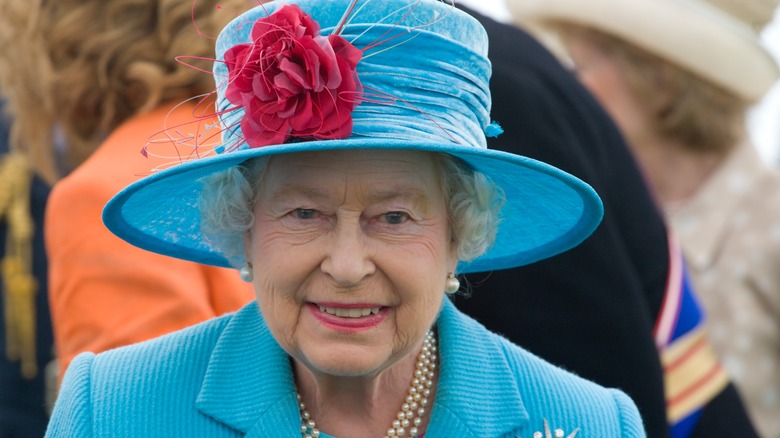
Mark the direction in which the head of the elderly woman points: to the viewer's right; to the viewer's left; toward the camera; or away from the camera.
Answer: toward the camera

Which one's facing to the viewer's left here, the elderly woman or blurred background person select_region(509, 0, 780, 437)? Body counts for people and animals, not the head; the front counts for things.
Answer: the blurred background person

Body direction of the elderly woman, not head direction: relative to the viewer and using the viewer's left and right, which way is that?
facing the viewer

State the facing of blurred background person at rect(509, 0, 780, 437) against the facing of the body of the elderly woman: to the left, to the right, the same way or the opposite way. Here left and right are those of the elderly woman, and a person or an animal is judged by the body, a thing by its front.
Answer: to the right

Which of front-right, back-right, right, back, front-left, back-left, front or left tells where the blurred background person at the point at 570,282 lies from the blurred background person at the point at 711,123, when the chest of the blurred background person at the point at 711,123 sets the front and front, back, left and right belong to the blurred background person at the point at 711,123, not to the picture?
left

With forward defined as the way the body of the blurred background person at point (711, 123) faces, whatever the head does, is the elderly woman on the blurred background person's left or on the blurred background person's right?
on the blurred background person's left

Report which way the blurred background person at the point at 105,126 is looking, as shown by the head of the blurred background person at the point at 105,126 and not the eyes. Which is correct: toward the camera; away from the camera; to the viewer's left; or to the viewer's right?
away from the camera

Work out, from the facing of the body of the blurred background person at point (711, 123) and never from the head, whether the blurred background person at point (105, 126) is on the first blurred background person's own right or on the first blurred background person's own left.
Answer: on the first blurred background person's own left

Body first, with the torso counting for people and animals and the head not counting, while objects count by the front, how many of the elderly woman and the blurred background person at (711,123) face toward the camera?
1

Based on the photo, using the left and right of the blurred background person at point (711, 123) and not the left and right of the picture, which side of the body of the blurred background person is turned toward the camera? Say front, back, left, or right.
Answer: left

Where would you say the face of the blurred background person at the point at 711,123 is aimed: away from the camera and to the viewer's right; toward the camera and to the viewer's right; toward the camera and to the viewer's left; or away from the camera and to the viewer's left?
toward the camera and to the viewer's left

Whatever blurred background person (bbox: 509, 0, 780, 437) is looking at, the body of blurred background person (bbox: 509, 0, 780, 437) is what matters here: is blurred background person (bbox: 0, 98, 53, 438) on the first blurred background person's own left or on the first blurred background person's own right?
on the first blurred background person's own left
